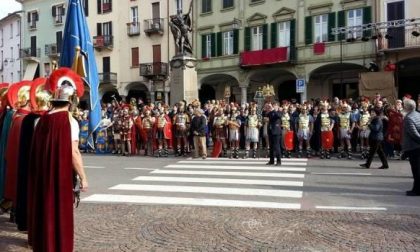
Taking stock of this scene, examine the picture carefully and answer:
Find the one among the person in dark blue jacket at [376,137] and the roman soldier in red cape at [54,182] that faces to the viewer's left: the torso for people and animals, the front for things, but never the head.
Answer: the person in dark blue jacket

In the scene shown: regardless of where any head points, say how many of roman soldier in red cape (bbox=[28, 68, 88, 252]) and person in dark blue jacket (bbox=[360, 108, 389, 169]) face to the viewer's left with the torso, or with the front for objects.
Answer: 1

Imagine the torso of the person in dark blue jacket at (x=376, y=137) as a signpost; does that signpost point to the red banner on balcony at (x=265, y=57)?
no

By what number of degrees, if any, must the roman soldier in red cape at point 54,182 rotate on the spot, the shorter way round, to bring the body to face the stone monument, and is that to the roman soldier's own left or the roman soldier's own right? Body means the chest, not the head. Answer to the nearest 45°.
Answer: approximately 45° to the roman soldier's own left

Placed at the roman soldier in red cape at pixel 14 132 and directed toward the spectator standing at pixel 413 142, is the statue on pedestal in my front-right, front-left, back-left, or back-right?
front-left

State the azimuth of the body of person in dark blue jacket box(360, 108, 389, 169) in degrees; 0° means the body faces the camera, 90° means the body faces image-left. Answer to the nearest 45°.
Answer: approximately 90°

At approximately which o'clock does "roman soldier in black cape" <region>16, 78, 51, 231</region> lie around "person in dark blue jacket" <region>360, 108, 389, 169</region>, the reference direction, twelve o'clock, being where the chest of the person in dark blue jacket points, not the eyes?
The roman soldier in black cape is roughly at 10 o'clock from the person in dark blue jacket.

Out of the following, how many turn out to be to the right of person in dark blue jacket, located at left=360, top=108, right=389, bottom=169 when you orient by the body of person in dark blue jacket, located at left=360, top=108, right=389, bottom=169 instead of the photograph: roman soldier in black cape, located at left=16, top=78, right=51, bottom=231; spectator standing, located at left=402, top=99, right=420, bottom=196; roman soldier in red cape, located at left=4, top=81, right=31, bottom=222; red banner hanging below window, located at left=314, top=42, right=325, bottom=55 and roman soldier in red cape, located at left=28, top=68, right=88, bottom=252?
1

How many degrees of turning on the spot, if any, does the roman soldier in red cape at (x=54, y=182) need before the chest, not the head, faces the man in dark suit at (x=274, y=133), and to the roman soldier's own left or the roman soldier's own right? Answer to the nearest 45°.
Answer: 0° — they already face them

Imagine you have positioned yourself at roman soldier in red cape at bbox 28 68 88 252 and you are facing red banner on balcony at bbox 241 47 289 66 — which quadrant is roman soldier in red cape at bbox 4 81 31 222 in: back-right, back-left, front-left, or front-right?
front-left

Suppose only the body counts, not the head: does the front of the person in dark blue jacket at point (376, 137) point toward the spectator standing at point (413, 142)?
no

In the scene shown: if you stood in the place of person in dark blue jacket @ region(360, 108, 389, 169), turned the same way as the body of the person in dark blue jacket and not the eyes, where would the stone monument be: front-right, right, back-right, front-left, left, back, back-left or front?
front-right

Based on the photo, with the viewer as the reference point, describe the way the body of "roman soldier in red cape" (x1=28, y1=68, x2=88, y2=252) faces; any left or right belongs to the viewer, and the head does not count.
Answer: facing away from the viewer and to the right of the viewer

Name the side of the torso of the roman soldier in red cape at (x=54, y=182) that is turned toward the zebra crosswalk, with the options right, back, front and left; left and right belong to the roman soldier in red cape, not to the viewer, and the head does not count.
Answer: front

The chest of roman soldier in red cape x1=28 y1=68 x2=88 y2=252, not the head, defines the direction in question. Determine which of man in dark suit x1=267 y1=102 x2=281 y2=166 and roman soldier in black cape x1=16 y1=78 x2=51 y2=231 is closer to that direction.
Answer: the man in dark suit

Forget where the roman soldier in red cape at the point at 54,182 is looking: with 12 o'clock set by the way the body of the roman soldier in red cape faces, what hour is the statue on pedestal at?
The statue on pedestal is roughly at 11 o'clock from the roman soldier in red cape.

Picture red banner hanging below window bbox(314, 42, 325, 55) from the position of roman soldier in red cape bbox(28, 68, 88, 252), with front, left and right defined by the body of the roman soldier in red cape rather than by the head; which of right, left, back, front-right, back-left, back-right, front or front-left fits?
front
